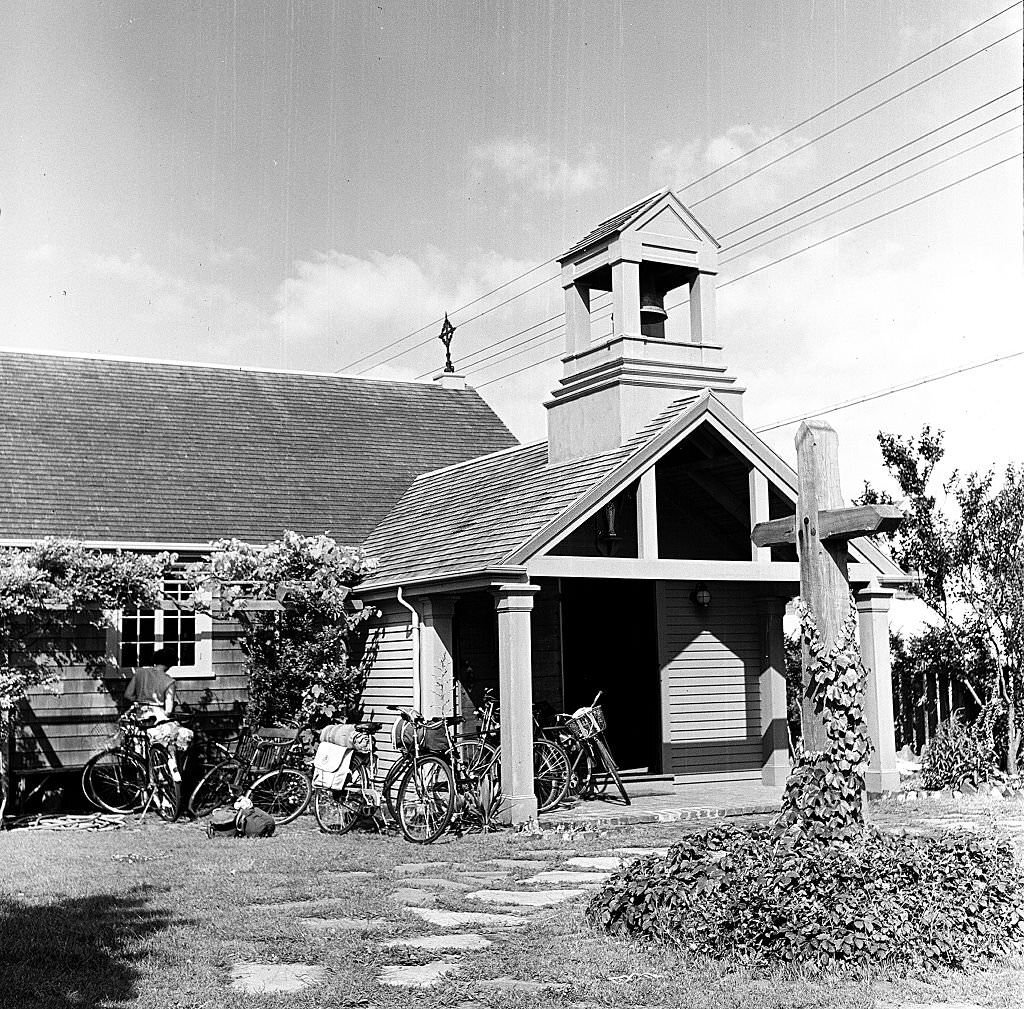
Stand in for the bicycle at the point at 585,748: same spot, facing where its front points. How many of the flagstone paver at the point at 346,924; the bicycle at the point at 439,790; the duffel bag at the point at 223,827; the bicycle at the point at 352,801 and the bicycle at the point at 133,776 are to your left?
0

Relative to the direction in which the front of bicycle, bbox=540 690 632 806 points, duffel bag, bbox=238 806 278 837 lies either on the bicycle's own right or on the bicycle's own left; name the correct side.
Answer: on the bicycle's own right

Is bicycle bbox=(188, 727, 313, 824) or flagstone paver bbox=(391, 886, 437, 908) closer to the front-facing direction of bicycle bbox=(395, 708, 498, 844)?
the flagstone paver

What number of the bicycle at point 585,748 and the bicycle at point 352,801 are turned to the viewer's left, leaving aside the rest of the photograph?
0

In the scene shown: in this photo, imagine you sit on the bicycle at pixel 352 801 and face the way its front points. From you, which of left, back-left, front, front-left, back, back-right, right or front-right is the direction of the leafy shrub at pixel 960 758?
front-right

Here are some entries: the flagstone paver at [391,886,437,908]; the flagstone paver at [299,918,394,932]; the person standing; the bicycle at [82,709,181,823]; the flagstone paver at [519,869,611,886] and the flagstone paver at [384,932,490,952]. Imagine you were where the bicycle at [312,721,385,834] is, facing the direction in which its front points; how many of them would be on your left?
2

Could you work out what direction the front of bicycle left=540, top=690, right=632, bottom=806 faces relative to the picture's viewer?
facing the viewer and to the right of the viewer

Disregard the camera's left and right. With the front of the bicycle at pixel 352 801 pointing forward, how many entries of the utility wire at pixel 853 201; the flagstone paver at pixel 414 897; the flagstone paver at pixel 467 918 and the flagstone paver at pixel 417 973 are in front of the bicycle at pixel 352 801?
1

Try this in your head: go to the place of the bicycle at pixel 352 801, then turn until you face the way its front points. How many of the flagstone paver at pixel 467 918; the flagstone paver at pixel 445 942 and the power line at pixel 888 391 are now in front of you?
1

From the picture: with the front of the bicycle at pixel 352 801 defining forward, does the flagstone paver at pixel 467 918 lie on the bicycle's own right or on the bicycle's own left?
on the bicycle's own right

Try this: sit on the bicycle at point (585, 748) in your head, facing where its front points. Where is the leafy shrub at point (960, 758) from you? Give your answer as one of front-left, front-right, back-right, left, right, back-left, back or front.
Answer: front-left

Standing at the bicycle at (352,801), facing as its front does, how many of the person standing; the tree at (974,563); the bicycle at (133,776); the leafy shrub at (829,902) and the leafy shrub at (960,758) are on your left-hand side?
2

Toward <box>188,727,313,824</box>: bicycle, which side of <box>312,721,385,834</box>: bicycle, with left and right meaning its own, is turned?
left

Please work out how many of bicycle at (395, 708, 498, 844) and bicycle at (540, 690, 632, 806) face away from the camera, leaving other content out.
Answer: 0

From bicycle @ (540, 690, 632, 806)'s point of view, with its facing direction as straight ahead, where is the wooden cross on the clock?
The wooden cross is roughly at 1 o'clock from the bicycle.

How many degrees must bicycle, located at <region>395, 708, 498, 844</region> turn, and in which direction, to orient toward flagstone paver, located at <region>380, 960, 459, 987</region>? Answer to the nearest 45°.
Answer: approximately 45° to its left

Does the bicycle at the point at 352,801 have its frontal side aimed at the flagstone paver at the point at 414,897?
no

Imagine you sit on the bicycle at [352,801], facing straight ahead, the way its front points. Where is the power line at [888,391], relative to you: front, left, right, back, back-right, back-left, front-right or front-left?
front

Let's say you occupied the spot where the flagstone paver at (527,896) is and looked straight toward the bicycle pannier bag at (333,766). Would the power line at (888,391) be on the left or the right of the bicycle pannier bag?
right
